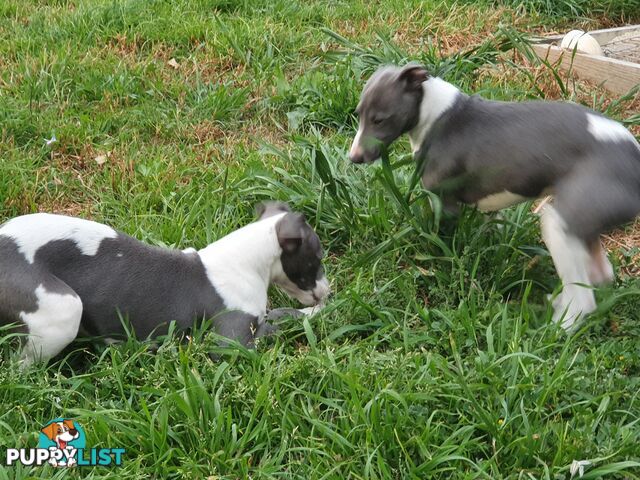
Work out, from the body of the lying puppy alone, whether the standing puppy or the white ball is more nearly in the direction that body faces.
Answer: the standing puppy

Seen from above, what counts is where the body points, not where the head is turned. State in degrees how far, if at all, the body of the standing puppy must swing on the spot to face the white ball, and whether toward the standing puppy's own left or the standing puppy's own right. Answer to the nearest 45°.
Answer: approximately 90° to the standing puppy's own right

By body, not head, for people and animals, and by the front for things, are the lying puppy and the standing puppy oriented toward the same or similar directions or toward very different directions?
very different directions

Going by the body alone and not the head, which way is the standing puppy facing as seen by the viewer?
to the viewer's left

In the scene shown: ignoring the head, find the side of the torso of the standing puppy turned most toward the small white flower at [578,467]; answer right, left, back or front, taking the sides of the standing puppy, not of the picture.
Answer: left

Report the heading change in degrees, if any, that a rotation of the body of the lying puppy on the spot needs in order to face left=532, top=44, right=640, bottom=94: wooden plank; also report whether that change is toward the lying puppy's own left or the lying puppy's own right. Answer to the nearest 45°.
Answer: approximately 45° to the lying puppy's own left

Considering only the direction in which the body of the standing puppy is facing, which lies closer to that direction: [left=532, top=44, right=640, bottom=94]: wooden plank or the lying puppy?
the lying puppy

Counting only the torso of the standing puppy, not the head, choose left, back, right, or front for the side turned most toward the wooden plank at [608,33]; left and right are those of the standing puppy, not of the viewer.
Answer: right

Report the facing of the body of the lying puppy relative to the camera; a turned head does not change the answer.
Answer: to the viewer's right

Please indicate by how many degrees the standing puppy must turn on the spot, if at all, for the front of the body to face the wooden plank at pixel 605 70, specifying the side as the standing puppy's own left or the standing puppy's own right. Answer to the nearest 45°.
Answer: approximately 90° to the standing puppy's own right

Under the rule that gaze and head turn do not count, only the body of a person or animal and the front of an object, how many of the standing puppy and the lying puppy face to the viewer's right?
1
